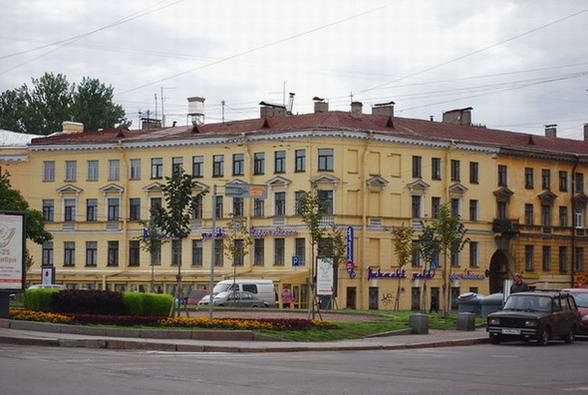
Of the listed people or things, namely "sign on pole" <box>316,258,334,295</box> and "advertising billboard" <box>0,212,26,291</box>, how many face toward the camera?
2

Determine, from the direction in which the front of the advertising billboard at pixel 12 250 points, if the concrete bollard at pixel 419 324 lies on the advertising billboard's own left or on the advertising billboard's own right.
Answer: on the advertising billboard's own left

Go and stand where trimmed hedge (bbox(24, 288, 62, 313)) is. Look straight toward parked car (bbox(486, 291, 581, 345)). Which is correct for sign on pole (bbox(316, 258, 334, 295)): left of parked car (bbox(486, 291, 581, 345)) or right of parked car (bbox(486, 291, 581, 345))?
left

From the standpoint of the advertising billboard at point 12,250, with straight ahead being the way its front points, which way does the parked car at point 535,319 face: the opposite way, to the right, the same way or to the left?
to the right

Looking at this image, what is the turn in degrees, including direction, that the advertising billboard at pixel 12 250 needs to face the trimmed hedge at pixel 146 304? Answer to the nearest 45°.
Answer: approximately 90° to its left

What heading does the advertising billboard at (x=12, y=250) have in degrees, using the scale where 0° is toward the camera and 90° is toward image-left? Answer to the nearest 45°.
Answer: approximately 0°

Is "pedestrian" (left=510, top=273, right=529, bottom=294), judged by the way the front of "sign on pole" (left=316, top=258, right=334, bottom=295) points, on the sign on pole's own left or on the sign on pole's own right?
on the sign on pole's own left

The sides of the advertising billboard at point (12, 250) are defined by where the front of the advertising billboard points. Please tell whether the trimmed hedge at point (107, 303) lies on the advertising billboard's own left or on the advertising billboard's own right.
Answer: on the advertising billboard's own left
